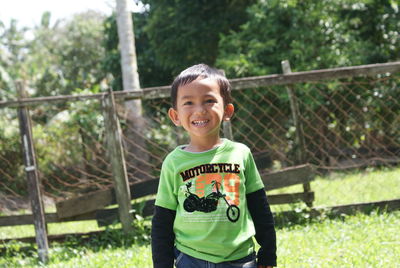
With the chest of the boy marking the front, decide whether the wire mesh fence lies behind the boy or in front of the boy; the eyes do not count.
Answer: behind

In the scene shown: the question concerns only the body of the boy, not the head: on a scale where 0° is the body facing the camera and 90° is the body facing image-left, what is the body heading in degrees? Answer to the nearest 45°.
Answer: approximately 0°

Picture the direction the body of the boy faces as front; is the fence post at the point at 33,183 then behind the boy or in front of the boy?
behind

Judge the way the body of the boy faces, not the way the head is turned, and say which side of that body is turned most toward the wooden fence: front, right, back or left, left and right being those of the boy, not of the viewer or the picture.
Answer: back

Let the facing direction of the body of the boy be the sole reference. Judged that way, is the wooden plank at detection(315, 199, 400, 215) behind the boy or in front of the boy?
behind

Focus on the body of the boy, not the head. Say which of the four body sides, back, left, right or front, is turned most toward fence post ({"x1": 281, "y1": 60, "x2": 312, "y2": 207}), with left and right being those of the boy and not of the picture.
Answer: back

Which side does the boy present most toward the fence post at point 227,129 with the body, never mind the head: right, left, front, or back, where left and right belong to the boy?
back

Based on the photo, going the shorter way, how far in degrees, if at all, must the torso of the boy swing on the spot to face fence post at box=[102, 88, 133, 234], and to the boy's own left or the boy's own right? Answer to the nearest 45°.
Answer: approximately 180°
